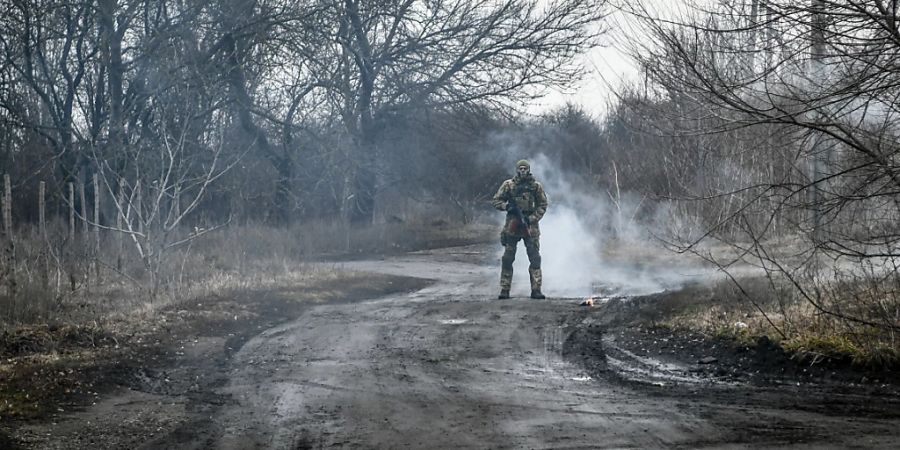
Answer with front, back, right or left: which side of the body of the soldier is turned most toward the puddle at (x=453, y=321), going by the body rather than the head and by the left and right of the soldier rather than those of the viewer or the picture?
front

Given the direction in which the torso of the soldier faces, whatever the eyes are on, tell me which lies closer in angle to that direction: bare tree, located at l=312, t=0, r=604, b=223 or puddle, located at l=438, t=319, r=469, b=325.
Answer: the puddle

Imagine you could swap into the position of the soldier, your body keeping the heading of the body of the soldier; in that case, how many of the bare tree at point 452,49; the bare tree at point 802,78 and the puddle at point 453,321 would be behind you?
1

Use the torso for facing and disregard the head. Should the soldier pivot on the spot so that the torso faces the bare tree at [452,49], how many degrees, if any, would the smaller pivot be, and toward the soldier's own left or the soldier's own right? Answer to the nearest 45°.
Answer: approximately 180°

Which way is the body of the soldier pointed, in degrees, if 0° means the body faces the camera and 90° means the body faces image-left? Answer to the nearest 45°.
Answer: approximately 0°
